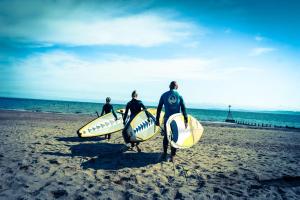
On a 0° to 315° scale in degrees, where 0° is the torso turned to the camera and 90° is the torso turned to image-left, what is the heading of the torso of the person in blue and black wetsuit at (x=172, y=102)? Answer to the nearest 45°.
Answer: approximately 180°
